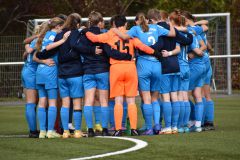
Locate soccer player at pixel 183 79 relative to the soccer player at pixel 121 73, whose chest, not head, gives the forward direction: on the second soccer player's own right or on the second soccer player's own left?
on the second soccer player's own right

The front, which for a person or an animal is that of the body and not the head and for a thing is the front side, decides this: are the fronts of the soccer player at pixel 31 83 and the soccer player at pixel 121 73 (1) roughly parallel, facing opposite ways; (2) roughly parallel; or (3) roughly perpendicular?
roughly perpendicular

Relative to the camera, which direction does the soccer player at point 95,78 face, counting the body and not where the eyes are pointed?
away from the camera

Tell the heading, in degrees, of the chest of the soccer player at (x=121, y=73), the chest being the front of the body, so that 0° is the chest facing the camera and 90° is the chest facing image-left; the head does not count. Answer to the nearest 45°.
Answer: approximately 180°

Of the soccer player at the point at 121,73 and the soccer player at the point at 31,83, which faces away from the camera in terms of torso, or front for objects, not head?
the soccer player at the point at 121,73

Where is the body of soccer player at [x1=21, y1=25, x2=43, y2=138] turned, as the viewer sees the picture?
to the viewer's right

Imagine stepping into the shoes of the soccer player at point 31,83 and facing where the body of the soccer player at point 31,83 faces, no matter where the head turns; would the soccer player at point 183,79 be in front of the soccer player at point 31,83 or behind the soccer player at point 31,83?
in front

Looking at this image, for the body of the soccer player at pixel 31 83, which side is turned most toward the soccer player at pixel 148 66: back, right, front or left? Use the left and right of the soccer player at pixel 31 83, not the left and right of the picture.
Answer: front

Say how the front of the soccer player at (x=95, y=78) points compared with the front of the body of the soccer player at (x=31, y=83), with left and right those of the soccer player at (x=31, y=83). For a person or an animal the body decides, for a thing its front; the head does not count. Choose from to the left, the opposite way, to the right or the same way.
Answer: to the left

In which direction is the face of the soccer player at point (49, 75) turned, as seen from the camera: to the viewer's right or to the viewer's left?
to the viewer's right
